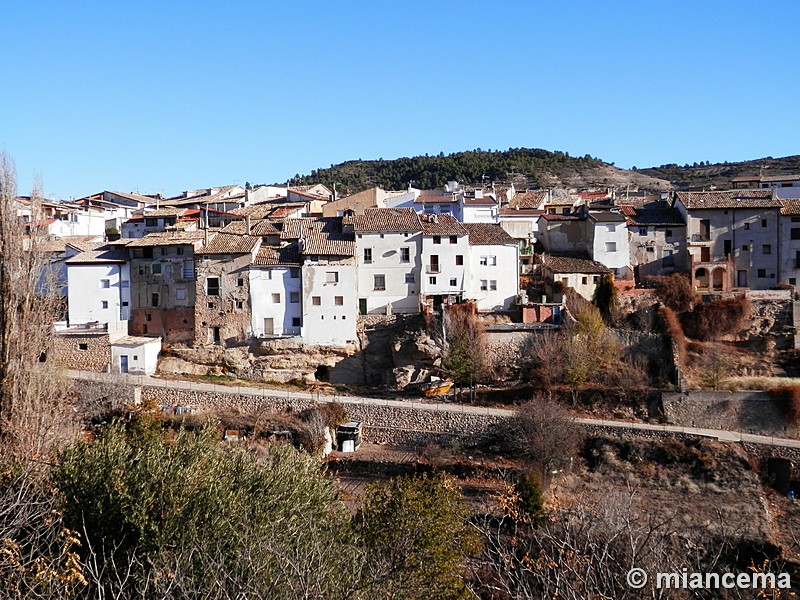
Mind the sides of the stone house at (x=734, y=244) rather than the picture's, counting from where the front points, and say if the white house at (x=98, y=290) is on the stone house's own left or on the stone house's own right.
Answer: on the stone house's own right

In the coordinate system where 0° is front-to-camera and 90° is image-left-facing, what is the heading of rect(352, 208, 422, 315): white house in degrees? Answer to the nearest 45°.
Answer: approximately 0°

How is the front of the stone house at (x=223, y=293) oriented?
toward the camera

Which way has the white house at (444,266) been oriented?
toward the camera

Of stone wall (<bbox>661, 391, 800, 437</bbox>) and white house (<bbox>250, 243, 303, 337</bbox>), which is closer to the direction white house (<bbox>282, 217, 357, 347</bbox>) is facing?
the stone wall

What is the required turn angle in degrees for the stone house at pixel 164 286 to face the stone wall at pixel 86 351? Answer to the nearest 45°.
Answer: approximately 90° to its right

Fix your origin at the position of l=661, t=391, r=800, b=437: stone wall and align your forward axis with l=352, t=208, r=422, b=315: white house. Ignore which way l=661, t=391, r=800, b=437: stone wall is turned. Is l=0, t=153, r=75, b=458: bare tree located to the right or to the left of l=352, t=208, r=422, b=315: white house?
left

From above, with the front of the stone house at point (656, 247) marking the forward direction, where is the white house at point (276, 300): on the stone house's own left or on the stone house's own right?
on the stone house's own right

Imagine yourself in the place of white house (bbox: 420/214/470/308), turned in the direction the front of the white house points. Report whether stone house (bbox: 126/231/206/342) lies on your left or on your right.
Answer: on your right

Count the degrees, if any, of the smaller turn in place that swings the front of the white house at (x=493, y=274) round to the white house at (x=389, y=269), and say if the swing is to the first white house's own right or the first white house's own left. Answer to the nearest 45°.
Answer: approximately 90° to the first white house's own right

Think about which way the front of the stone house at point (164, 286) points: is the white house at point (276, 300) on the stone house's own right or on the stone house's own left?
on the stone house's own left

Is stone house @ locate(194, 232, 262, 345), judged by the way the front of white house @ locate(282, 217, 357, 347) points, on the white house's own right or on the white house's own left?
on the white house's own right
